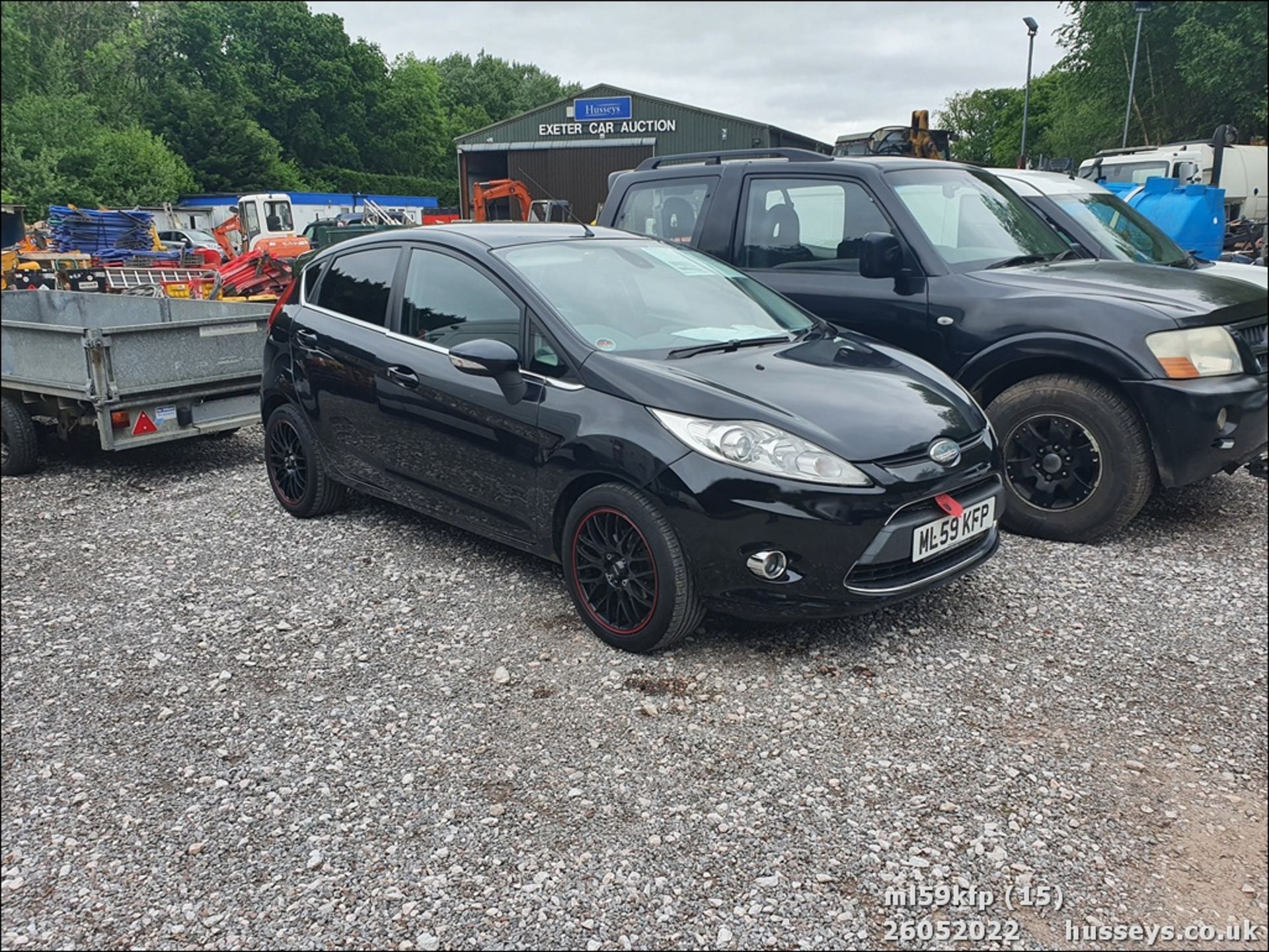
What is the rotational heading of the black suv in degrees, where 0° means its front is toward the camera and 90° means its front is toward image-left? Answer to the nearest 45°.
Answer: approximately 315°

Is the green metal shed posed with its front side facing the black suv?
yes

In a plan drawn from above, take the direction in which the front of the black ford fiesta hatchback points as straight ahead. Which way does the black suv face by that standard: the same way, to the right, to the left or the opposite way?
the same way

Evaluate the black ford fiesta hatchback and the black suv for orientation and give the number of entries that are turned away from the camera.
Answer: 0

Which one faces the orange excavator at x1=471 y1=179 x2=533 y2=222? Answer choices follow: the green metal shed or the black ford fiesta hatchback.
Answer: the green metal shed

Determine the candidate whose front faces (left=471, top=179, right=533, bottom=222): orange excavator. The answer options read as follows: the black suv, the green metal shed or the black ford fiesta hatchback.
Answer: the green metal shed

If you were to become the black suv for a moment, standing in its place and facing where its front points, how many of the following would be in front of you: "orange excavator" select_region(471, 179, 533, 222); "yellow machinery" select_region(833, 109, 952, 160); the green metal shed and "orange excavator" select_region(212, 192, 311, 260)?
0

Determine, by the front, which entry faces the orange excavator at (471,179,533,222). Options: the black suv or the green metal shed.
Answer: the green metal shed

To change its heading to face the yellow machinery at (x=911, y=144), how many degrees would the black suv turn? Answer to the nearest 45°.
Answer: approximately 135° to its left

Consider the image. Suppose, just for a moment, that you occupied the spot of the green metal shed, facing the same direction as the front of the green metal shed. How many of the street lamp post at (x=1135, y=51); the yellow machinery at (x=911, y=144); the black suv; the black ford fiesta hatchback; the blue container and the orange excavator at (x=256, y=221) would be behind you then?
0

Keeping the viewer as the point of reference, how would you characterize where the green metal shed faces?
facing the viewer

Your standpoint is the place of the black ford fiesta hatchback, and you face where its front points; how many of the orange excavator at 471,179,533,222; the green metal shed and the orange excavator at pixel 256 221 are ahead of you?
0

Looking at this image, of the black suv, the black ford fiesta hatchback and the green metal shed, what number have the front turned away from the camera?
0

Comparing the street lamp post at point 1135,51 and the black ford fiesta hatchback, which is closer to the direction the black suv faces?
the street lamp post
